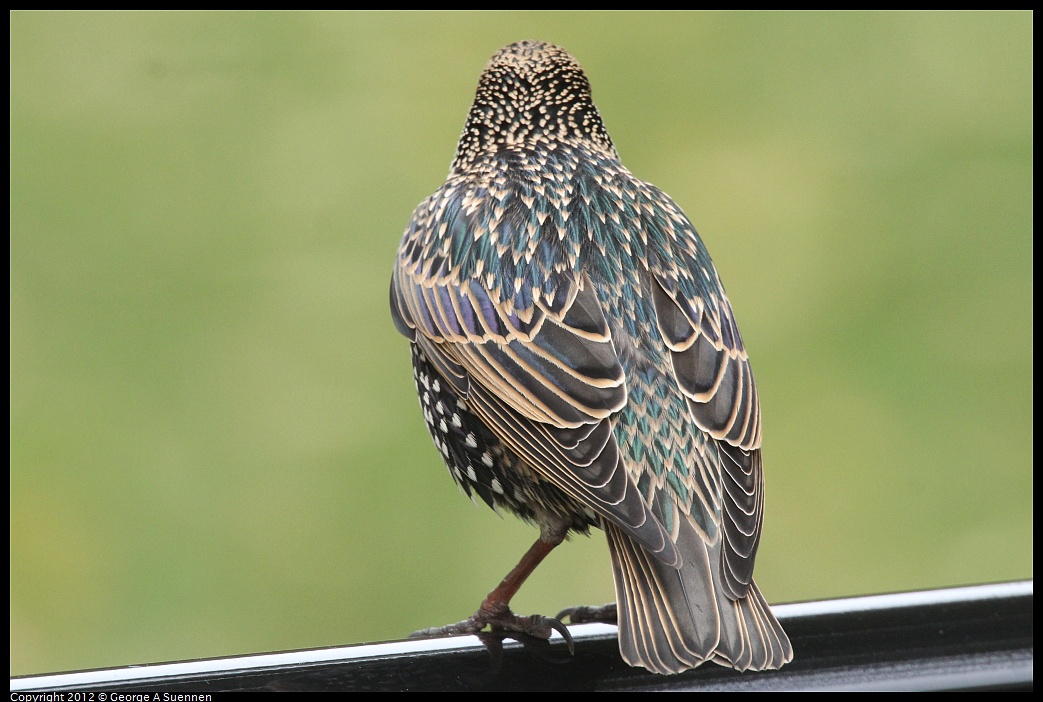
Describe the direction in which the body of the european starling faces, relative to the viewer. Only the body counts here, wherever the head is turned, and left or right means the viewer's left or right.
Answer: facing away from the viewer and to the left of the viewer
